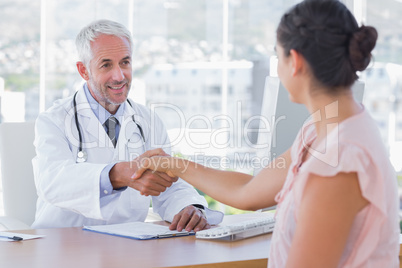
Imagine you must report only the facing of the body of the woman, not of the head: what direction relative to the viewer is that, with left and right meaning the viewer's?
facing away from the viewer and to the left of the viewer

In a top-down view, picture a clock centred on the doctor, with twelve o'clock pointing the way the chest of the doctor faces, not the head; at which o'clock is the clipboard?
The clipboard is roughly at 1 o'clock from the doctor.

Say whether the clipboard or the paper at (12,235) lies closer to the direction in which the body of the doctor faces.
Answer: the clipboard

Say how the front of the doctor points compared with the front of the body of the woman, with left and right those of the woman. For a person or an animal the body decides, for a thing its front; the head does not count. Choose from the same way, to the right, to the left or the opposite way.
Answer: the opposite way

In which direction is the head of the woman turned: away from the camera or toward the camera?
away from the camera

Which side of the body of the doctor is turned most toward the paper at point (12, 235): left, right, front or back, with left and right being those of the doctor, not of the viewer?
right

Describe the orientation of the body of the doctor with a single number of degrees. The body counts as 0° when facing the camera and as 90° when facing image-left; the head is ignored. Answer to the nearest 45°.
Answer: approximately 315°
